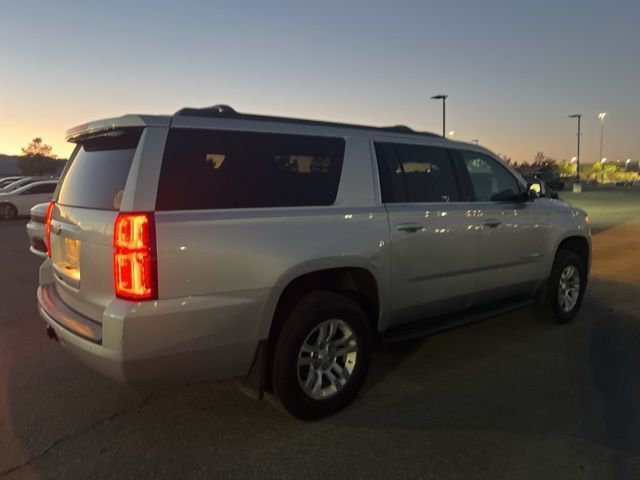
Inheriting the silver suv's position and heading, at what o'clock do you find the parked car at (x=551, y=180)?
The parked car is roughly at 12 o'clock from the silver suv.

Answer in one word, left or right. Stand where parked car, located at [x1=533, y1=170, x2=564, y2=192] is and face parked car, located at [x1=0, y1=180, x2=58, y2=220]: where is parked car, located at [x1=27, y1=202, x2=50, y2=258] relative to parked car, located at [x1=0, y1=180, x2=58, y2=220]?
left

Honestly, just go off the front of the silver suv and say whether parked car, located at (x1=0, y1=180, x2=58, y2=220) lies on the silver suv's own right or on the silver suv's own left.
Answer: on the silver suv's own left

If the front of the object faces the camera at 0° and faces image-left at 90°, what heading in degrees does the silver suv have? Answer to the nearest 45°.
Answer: approximately 225°
